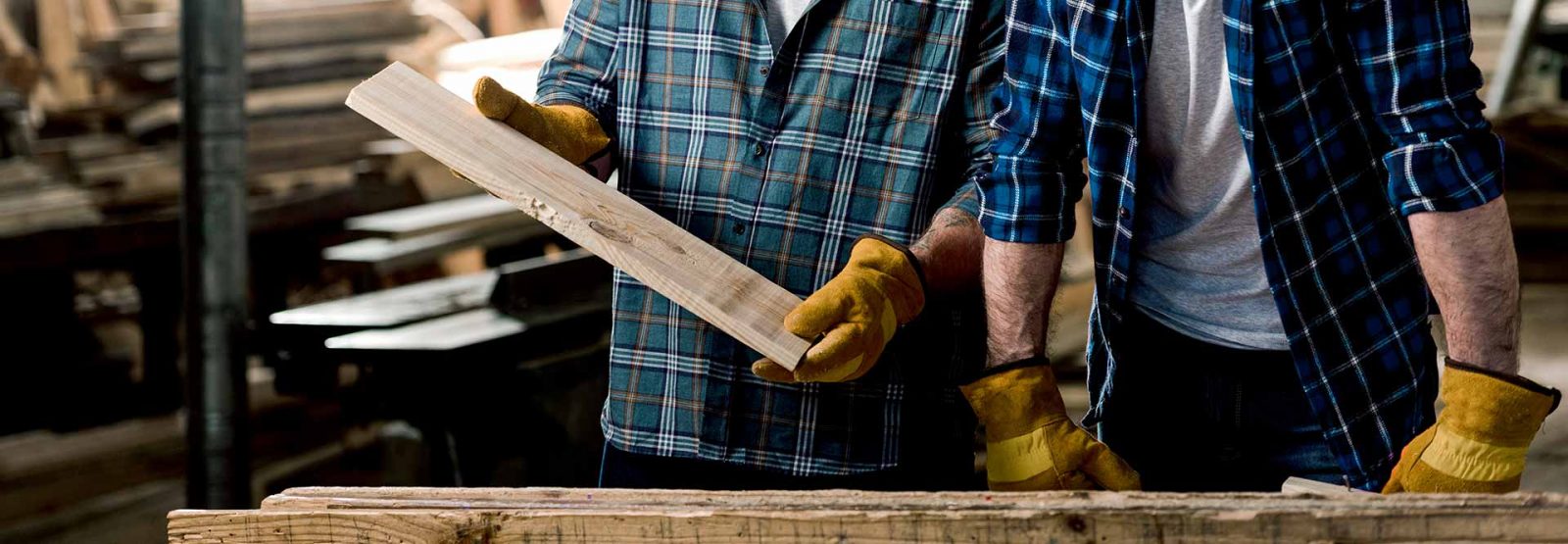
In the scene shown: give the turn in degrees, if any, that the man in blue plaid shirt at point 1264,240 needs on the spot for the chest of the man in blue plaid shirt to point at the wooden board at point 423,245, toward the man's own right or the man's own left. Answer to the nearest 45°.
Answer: approximately 135° to the man's own right

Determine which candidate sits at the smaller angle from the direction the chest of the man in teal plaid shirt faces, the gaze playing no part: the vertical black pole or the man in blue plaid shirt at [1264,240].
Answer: the man in blue plaid shirt

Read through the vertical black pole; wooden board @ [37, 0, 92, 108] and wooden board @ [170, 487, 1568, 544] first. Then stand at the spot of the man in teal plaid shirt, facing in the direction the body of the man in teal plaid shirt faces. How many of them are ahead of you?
1

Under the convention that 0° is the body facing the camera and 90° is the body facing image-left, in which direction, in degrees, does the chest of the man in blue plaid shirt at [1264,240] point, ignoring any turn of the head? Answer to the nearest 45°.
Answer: approximately 0°

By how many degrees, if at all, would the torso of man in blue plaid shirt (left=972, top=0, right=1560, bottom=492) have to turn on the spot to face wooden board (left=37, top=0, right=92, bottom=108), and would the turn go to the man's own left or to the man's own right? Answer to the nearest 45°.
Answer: approximately 135° to the man's own right
